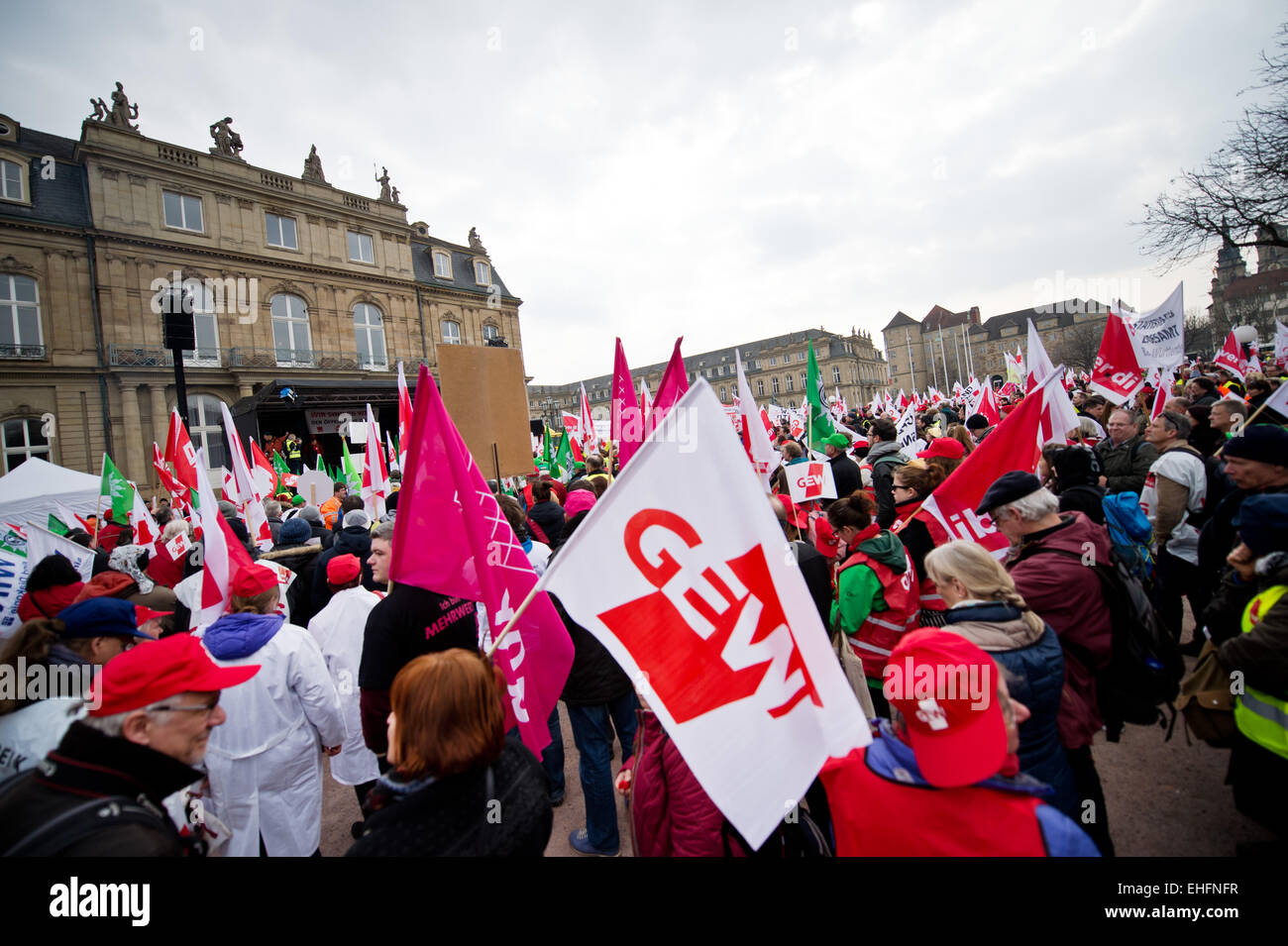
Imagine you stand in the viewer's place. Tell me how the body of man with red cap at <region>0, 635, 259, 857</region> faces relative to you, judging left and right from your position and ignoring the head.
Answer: facing to the right of the viewer

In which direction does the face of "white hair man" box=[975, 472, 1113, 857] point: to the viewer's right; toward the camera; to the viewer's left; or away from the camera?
to the viewer's left

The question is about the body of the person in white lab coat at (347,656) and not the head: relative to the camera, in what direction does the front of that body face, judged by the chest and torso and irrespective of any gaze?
away from the camera

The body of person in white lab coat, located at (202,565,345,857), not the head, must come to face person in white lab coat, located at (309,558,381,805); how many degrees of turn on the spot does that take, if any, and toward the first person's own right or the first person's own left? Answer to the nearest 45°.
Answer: approximately 45° to the first person's own right

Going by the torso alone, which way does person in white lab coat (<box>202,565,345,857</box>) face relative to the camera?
away from the camera

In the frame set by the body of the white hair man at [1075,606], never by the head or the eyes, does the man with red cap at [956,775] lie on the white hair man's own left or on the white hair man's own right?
on the white hair man's own left

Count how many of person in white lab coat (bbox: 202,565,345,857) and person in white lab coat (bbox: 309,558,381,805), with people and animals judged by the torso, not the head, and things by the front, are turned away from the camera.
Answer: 2

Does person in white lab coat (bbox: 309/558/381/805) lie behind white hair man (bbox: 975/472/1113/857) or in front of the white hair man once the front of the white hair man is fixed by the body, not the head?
in front

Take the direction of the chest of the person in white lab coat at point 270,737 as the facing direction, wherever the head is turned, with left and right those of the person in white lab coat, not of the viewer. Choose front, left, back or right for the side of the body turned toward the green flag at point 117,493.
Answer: front
